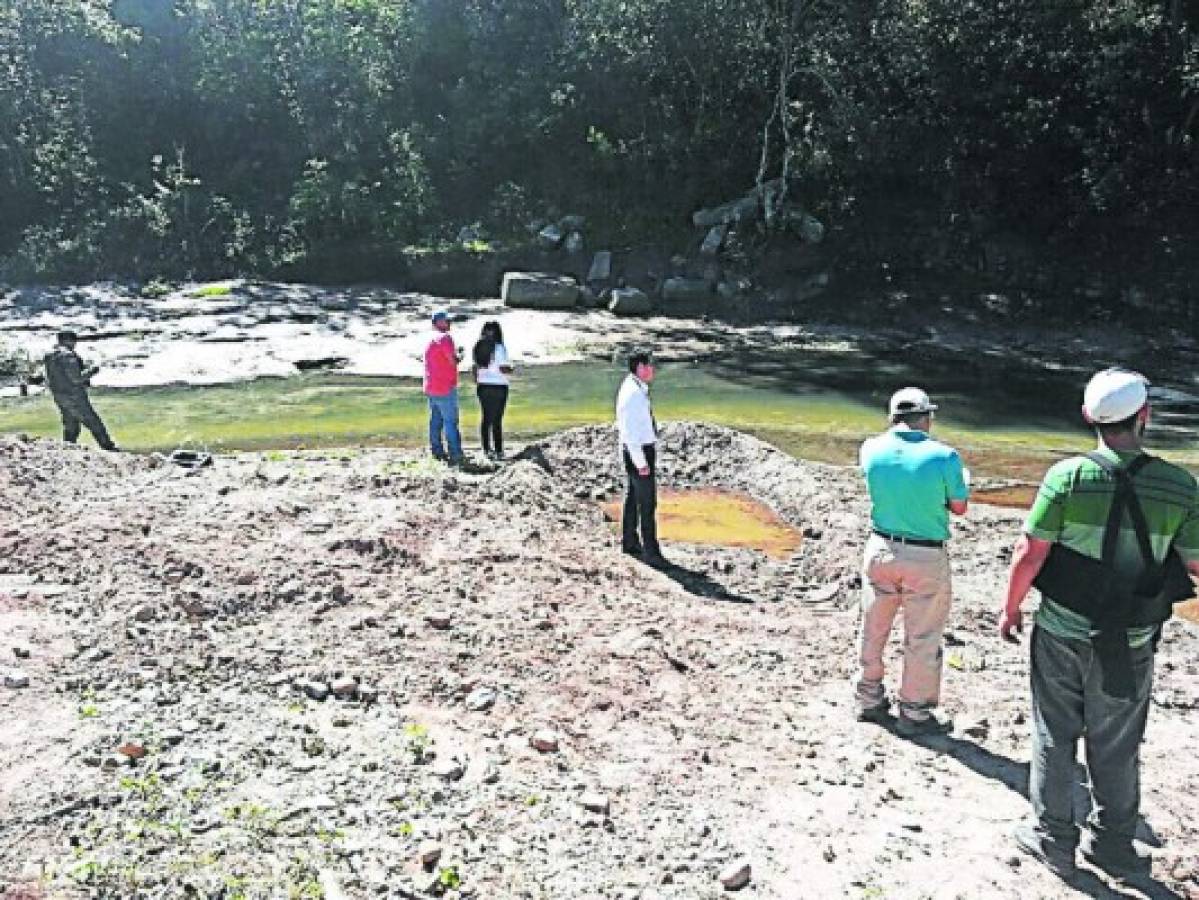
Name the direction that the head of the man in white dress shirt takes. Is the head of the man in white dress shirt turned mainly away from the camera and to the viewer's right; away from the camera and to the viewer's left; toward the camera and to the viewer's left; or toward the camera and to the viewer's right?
toward the camera and to the viewer's right

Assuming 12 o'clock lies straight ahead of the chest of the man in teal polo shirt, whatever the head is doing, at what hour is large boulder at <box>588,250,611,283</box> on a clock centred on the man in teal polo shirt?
The large boulder is roughly at 10 o'clock from the man in teal polo shirt.

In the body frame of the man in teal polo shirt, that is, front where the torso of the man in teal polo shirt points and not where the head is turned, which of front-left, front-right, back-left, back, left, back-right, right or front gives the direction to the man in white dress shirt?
left

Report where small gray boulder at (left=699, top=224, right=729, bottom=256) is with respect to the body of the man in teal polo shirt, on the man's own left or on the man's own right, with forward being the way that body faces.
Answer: on the man's own left

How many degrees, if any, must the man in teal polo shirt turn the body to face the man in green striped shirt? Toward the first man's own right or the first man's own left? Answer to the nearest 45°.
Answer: approximately 90° to the first man's own right

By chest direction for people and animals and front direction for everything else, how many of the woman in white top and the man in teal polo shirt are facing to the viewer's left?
0

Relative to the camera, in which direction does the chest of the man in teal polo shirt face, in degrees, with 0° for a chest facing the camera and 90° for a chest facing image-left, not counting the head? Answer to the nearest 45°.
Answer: approximately 225°
